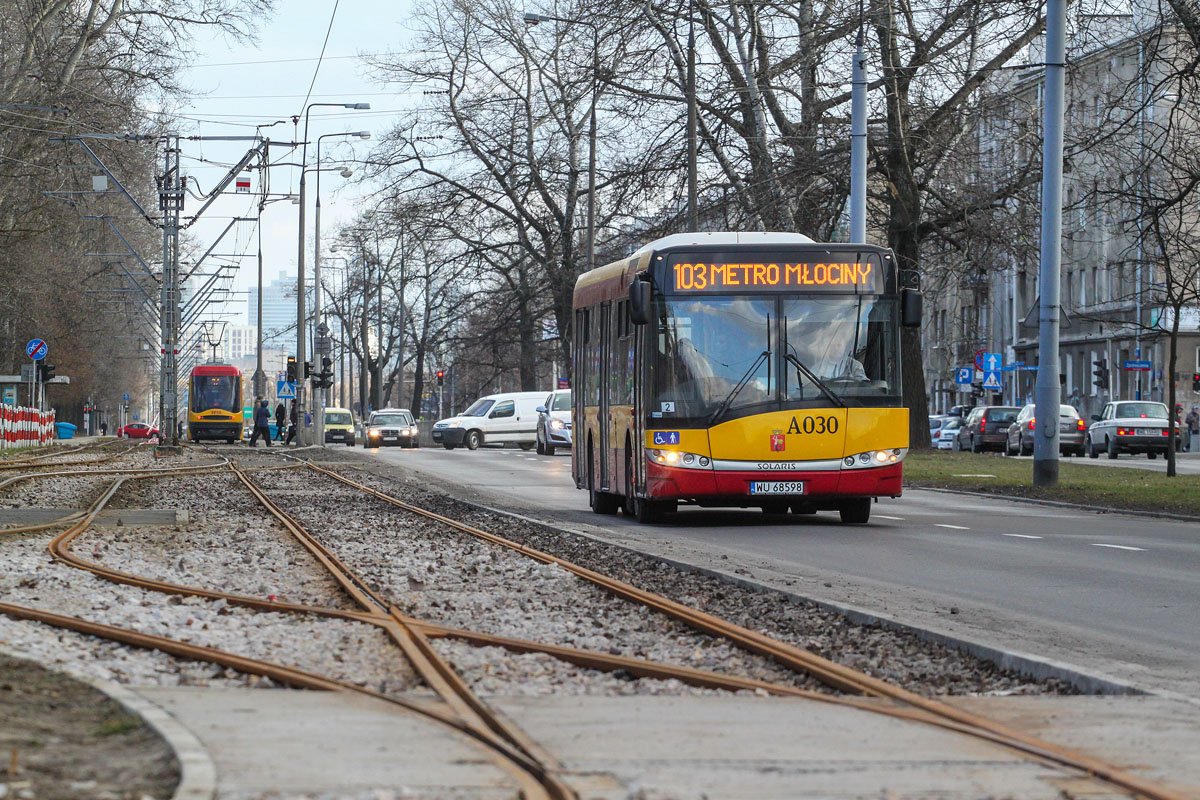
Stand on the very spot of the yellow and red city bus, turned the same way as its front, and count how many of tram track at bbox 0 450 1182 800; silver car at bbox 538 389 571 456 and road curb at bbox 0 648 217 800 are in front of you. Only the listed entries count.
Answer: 2

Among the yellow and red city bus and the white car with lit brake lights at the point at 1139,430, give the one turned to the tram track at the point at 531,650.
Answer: the yellow and red city bus

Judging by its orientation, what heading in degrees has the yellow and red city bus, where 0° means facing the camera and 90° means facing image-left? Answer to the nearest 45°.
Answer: approximately 0°

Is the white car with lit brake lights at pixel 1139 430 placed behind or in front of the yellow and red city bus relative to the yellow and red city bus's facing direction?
behind

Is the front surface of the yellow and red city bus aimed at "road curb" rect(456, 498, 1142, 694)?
yes

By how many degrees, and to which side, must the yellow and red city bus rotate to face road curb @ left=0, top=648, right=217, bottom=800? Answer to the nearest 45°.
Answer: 0° — it already faces it
